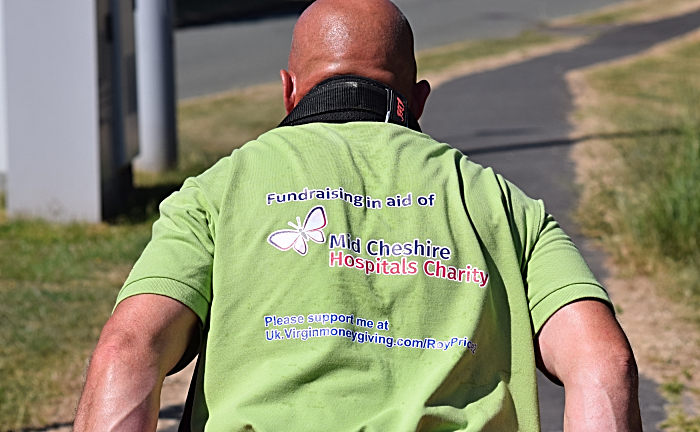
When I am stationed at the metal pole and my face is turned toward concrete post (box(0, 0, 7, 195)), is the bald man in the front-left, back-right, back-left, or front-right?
front-left

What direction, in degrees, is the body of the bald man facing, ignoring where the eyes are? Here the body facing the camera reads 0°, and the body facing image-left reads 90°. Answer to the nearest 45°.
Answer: approximately 180°

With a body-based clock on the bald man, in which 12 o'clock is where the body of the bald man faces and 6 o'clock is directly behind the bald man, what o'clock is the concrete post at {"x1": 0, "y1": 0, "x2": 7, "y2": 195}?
The concrete post is roughly at 11 o'clock from the bald man.

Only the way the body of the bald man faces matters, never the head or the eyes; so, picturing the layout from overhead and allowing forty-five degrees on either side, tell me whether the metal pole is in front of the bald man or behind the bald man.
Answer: in front

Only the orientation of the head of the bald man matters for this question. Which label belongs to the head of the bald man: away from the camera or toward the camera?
away from the camera
